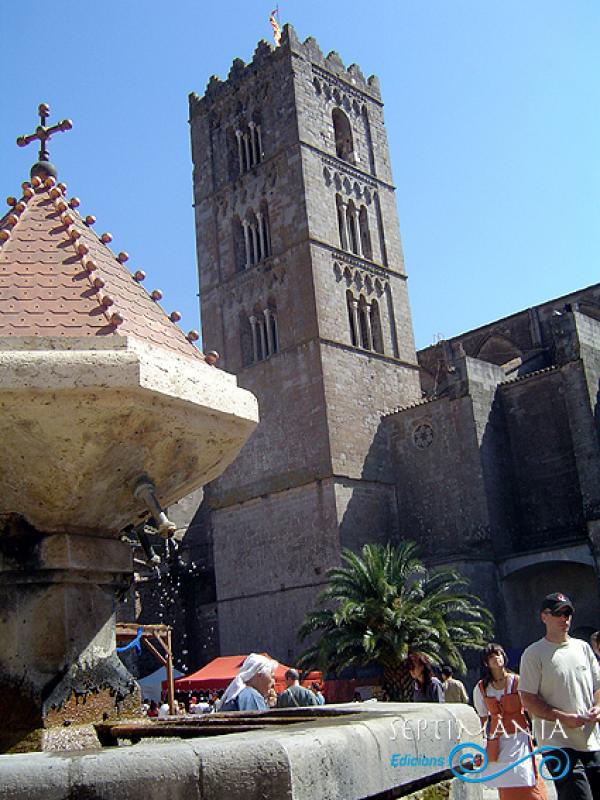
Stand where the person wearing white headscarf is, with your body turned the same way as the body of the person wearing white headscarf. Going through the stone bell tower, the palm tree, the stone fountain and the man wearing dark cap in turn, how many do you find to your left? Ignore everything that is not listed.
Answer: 2

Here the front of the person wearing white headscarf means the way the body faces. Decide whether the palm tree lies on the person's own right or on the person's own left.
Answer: on the person's own left

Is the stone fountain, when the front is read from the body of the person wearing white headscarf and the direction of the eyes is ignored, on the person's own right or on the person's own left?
on the person's own right

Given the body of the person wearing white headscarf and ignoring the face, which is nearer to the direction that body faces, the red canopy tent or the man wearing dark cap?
the man wearing dark cap

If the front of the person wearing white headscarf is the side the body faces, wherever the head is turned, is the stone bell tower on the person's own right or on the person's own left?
on the person's own left
